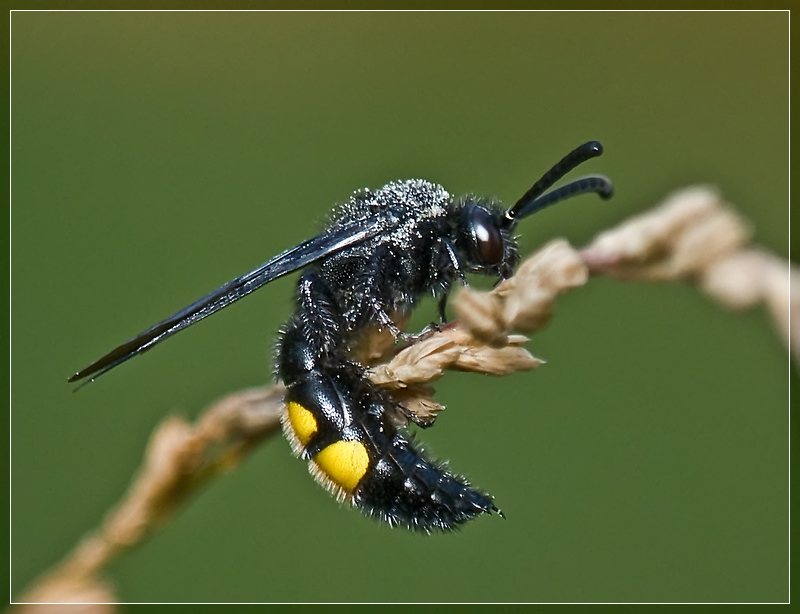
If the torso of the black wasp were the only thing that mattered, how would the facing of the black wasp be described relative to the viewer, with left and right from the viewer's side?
facing to the right of the viewer
